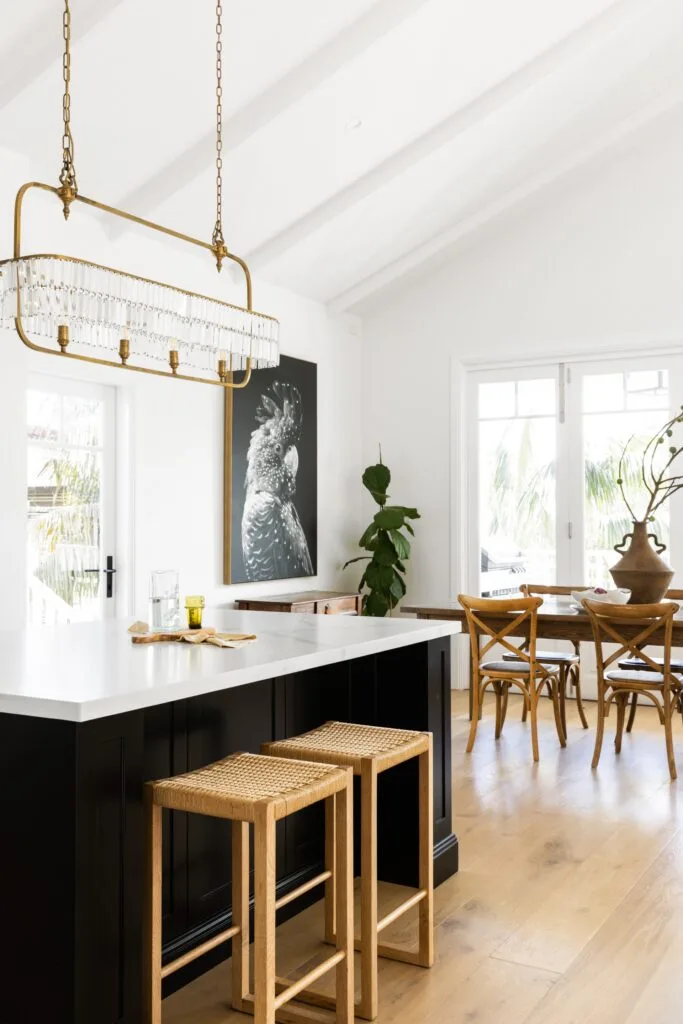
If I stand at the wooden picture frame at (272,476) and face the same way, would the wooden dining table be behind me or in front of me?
in front

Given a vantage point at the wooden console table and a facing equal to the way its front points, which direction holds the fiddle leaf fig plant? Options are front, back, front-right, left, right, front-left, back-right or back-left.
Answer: left

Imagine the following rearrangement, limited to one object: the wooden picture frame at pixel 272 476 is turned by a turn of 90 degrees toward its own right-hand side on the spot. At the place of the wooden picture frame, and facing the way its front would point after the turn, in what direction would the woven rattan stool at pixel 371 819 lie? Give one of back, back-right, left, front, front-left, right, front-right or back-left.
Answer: front-left

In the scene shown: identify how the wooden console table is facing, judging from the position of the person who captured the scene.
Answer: facing the viewer and to the right of the viewer

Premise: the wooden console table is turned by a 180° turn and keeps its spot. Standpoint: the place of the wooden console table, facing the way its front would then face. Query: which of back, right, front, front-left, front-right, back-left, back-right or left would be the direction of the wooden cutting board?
back-left

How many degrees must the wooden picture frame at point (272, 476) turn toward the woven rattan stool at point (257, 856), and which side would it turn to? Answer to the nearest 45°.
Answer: approximately 45° to its right

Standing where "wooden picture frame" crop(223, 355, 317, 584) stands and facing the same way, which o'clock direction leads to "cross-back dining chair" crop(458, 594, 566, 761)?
The cross-back dining chair is roughly at 12 o'clock from the wooden picture frame.

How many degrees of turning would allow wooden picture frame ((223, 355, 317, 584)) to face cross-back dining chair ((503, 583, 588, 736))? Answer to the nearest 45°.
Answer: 0° — it already faces it

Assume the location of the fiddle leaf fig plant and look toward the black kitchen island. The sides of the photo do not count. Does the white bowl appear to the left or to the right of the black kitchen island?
left

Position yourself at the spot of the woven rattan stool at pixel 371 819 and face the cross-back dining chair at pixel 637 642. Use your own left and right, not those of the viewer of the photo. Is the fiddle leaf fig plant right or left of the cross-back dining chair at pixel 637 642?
left

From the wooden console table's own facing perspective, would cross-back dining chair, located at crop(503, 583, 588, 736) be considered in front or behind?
in front

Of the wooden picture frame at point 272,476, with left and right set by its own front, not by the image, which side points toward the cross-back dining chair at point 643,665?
front

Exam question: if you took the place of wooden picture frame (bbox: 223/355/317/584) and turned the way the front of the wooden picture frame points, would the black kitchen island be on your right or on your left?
on your right

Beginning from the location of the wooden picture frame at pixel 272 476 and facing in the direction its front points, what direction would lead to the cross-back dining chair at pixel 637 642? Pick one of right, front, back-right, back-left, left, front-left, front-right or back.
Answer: front

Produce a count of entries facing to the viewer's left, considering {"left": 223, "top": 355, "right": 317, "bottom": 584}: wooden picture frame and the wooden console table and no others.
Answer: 0

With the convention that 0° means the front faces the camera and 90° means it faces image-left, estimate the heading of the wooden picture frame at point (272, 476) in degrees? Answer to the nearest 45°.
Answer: approximately 315°
